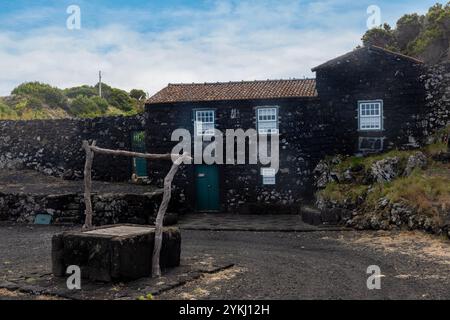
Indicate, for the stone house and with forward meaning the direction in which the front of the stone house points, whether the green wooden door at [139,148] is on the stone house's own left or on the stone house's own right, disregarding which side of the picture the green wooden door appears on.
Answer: on the stone house's own right

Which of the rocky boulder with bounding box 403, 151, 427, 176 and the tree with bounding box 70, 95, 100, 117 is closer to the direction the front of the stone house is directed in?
the rocky boulder

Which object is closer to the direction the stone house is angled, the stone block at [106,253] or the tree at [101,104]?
the stone block

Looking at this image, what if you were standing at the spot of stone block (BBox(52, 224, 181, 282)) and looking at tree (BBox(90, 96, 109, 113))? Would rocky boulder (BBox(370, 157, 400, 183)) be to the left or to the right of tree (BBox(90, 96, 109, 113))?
right

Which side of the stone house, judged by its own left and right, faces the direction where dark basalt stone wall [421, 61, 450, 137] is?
left

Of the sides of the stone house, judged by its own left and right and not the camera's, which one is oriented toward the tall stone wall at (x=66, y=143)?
right

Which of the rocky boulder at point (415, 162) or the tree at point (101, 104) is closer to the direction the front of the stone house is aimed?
the rocky boulder

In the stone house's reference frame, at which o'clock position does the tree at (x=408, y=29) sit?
The tree is roughly at 7 o'clock from the stone house.

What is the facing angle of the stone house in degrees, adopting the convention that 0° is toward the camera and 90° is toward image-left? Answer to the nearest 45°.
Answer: approximately 0°

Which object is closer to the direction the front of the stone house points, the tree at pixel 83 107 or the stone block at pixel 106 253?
the stone block

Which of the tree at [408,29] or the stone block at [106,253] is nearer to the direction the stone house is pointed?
the stone block

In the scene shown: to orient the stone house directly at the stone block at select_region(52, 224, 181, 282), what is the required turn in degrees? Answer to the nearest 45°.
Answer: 0° — it already faces it

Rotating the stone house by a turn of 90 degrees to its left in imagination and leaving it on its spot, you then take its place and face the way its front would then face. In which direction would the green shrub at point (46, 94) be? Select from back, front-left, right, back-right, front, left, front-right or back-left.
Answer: back-left
